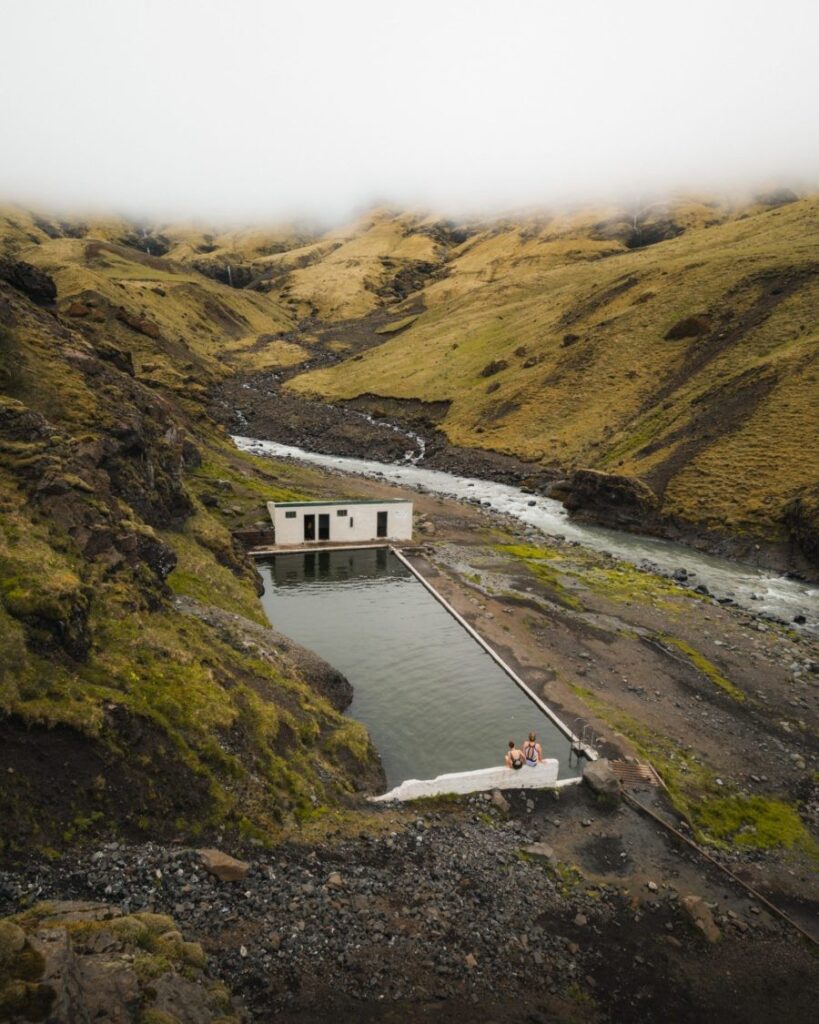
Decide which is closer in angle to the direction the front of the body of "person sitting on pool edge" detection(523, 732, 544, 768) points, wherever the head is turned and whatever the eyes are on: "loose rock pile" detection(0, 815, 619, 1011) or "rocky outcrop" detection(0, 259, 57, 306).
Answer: the rocky outcrop

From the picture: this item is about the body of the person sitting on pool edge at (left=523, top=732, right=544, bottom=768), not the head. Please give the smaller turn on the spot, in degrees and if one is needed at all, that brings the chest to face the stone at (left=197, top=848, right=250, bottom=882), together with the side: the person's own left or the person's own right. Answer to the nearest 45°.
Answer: approximately 135° to the person's own left

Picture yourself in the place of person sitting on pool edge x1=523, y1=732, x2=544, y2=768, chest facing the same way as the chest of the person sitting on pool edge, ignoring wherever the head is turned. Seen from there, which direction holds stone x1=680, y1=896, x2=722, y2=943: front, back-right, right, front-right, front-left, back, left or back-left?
back-right

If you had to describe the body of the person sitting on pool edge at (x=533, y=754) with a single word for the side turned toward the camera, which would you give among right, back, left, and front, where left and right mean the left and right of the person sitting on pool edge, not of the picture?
back

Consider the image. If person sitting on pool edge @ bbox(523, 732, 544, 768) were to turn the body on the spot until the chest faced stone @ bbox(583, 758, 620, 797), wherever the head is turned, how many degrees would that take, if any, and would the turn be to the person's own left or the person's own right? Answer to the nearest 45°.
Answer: approximately 90° to the person's own right

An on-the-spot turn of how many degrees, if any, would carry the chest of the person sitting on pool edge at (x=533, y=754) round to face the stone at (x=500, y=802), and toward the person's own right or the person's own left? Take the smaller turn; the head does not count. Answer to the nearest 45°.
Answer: approximately 135° to the person's own left
